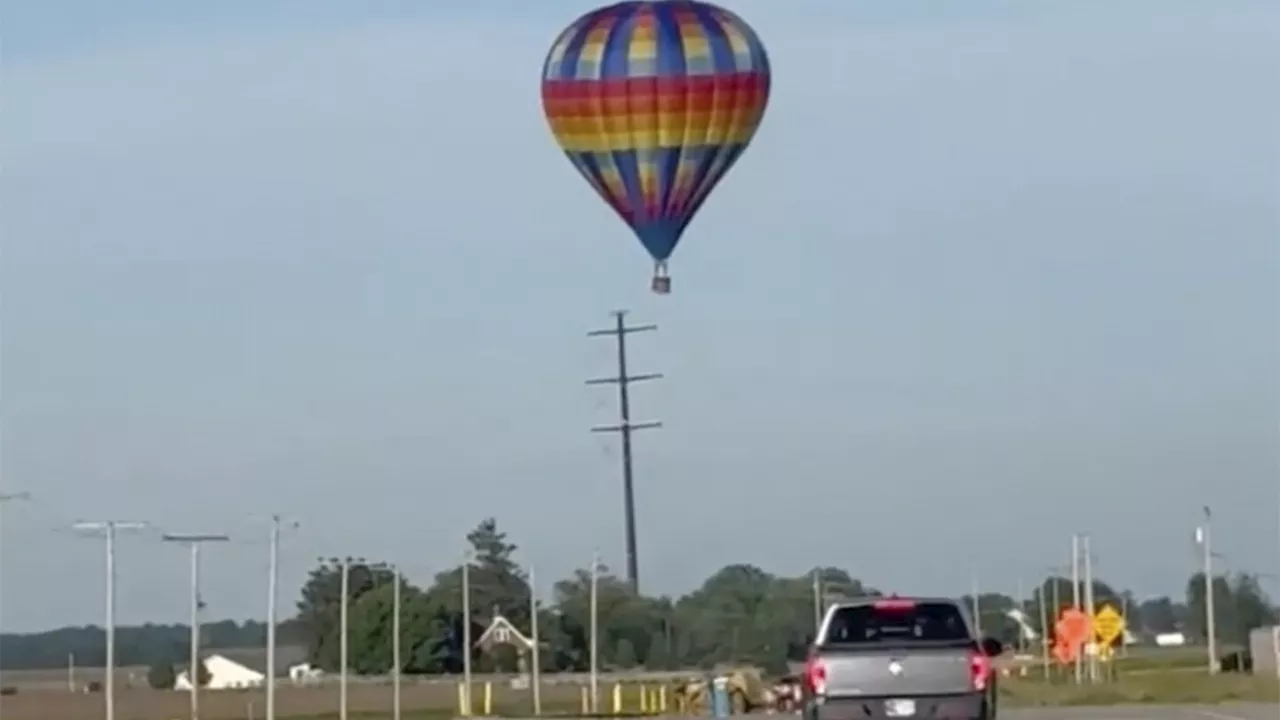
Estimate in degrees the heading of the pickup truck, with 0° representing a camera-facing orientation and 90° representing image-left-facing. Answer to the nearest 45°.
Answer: approximately 180°
